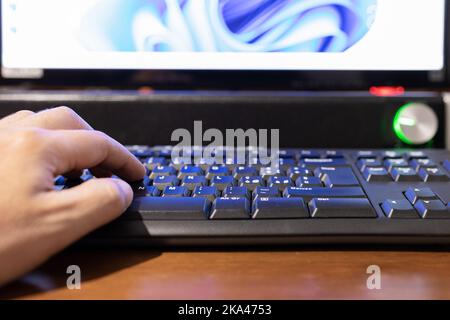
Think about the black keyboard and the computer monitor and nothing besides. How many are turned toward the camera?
2

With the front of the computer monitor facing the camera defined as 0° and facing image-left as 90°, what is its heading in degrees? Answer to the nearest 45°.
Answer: approximately 0°
